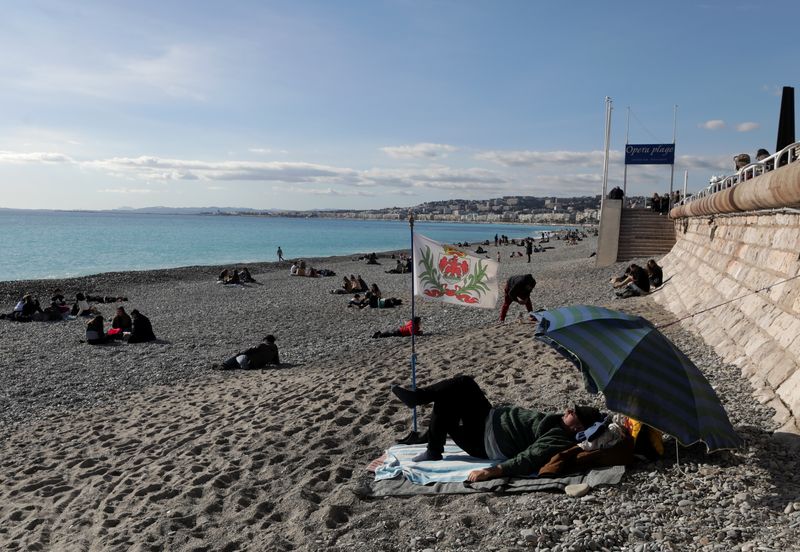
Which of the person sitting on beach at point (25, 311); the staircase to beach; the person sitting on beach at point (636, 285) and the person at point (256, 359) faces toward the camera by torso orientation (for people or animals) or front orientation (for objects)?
the staircase to beach

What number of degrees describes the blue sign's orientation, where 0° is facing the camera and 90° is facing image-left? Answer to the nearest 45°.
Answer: approximately 0°

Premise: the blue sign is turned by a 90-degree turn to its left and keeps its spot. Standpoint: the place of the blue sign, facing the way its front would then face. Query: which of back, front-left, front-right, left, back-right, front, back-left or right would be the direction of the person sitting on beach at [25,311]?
back-right

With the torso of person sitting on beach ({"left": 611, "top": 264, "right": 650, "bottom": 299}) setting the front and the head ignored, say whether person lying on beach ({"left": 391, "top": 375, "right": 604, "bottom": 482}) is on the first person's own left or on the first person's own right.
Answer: on the first person's own left

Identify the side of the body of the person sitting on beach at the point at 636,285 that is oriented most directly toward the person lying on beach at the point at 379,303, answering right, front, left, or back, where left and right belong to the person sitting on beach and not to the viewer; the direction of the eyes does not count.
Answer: front

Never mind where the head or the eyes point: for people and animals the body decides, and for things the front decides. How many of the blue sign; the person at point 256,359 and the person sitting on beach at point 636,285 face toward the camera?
1

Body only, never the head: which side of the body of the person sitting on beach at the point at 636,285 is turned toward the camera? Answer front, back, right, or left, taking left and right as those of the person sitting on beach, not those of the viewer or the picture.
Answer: left

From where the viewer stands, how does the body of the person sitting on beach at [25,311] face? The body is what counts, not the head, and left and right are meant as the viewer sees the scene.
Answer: facing to the left of the viewer
